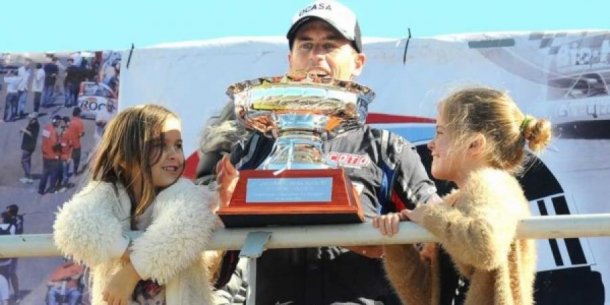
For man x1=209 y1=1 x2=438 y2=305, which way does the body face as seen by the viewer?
toward the camera

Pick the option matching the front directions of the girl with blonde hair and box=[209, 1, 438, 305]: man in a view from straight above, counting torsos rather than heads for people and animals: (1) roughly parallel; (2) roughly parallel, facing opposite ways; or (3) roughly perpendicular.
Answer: roughly perpendicular

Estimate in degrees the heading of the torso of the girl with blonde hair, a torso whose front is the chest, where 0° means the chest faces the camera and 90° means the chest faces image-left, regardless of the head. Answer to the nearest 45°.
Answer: approximately 90°

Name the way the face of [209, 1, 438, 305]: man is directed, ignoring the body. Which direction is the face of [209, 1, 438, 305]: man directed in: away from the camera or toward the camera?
toward the camera

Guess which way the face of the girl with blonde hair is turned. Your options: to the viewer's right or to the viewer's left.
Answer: to the viewer's left

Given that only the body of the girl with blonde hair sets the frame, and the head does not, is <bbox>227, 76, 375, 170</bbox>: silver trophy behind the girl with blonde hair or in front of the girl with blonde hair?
in front

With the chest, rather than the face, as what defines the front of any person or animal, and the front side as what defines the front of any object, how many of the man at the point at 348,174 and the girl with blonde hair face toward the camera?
1
